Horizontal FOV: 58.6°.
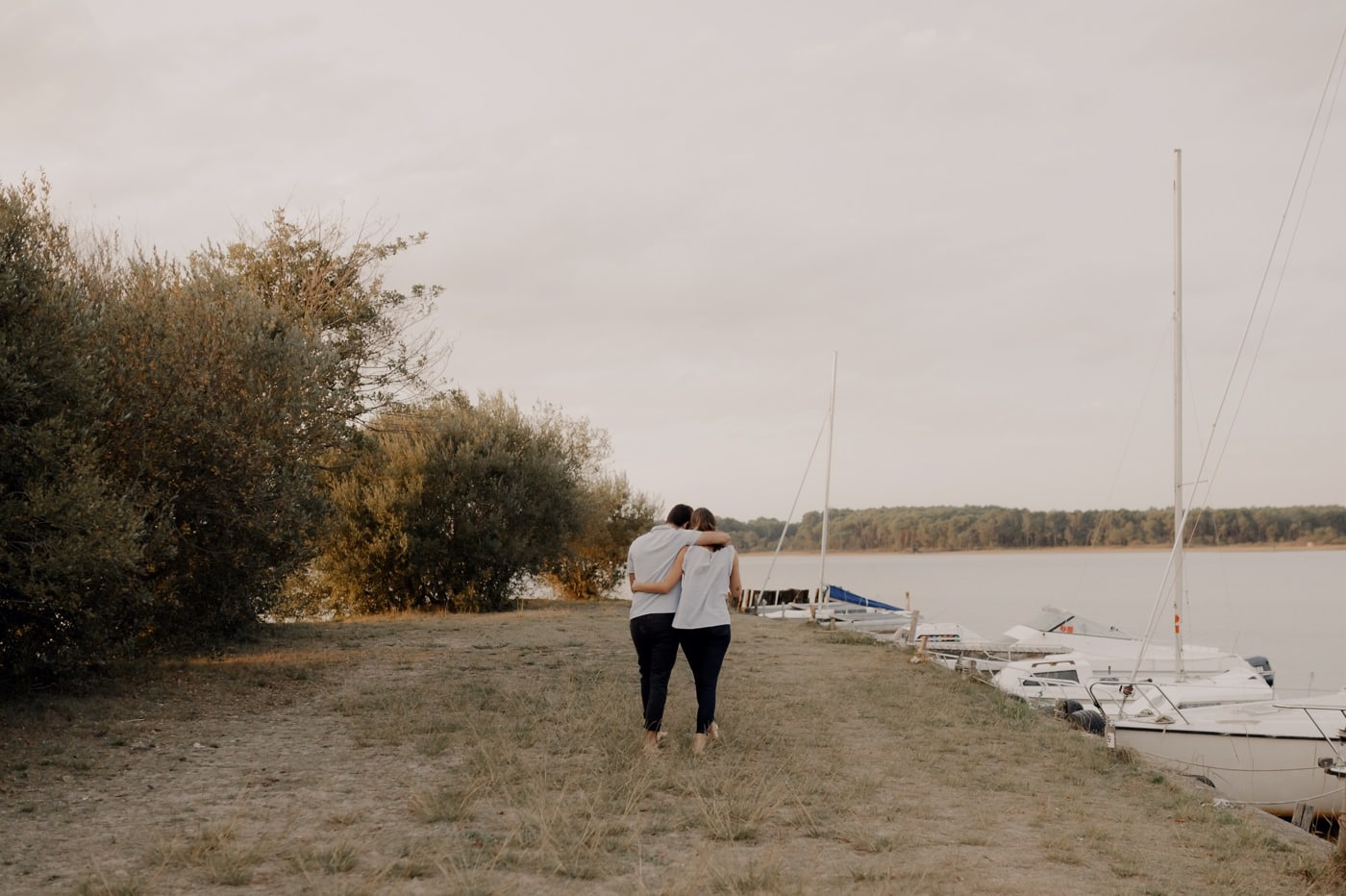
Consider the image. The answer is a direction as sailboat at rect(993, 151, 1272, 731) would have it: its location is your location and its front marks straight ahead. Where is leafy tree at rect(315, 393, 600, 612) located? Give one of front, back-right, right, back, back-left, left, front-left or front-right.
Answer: front

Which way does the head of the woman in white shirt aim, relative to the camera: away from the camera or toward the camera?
away from the camera

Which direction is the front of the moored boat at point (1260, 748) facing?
to the viewer's left

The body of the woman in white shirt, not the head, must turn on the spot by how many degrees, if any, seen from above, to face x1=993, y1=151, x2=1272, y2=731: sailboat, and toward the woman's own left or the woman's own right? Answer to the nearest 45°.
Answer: approximately 45° to the woman's own right

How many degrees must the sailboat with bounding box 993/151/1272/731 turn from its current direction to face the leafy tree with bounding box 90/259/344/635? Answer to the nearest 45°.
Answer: approximately 45° to its right

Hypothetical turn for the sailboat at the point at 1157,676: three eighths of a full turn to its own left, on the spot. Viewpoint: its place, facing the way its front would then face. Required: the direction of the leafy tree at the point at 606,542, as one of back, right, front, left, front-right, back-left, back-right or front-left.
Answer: back

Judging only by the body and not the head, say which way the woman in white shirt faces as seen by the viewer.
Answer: away from the camera

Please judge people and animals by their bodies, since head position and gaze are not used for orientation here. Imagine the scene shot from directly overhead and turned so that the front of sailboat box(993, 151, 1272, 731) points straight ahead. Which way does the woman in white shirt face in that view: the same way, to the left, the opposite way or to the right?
to the right

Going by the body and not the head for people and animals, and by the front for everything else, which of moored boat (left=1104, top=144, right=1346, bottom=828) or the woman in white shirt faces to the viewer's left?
the moored boat

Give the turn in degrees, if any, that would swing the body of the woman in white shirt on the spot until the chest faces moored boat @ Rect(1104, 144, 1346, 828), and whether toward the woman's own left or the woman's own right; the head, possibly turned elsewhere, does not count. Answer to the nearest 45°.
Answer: approximately 45° to the woman's own right

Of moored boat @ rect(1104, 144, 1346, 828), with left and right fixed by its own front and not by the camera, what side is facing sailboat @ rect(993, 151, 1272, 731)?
right

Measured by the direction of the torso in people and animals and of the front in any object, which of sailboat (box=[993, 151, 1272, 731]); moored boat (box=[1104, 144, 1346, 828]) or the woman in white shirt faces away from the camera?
the woman in white shirt

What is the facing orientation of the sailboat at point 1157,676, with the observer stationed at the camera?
facing to the left of the viewer

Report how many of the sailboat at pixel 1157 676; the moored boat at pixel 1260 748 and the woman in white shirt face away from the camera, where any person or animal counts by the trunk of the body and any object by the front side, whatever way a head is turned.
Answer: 1
